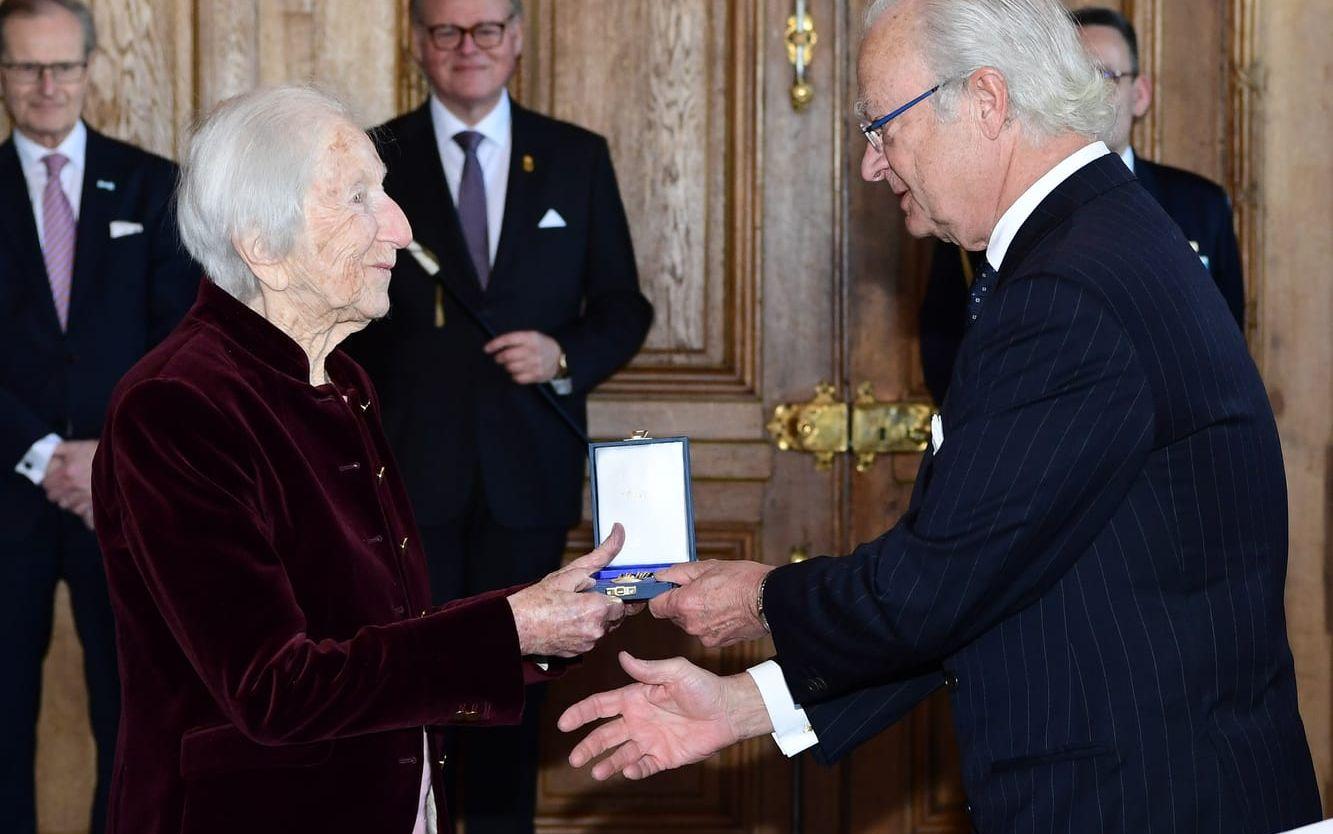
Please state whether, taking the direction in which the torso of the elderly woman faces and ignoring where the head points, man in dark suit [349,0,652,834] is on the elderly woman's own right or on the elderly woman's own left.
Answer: on the elderly woman's own left

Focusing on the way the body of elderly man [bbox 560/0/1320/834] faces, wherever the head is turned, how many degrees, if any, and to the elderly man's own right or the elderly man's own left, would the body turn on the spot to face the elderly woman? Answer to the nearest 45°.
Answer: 0° — they already face them

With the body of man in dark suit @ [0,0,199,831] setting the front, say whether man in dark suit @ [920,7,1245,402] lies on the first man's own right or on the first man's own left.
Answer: on the first man's own left

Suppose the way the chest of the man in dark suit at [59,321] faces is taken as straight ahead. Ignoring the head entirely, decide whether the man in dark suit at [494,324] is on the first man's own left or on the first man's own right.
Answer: on the first man's own left

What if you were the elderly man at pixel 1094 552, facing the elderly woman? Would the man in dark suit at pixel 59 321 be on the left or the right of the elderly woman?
right

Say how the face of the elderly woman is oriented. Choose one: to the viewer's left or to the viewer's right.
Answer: to the viewer's right

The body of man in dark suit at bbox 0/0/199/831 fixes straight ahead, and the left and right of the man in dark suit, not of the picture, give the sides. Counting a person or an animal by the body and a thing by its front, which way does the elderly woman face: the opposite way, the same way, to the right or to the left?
to the left

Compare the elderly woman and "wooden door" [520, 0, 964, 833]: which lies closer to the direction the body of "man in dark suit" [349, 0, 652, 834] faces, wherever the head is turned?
the elderly woman

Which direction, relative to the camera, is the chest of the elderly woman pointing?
to the viewer's right

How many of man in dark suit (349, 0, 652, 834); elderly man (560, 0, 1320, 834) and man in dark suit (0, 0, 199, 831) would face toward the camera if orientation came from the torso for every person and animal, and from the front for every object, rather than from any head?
2

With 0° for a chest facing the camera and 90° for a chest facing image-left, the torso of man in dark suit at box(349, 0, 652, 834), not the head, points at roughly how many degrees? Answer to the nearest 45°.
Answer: approximately 0°

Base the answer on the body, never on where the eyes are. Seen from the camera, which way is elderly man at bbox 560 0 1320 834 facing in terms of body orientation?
to the viewer's left

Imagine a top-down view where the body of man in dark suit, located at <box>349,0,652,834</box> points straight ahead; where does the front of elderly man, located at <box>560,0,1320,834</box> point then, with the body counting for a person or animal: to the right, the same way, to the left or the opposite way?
to the right

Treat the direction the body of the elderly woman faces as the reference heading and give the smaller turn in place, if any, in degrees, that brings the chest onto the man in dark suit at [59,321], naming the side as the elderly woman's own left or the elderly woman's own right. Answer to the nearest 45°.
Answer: approximately 90° to the elderly woman's own left

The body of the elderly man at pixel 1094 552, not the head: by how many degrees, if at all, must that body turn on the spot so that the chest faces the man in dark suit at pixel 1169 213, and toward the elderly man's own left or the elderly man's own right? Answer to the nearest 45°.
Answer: approximately 90° to the elderly man's own right

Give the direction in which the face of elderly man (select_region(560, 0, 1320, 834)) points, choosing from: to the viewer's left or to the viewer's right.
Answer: to the viewer's left
